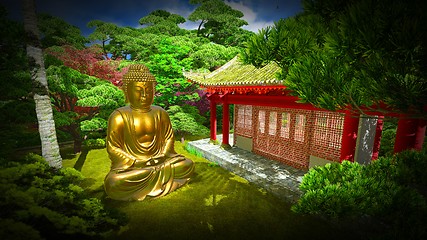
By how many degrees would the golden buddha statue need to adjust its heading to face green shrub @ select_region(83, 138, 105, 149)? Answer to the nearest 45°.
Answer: approximately 180°

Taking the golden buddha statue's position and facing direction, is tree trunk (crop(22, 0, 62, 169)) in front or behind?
behind

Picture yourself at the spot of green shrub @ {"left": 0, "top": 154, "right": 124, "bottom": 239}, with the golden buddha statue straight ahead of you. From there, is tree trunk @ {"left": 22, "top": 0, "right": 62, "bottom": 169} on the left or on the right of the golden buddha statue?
left

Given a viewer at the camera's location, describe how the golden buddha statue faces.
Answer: facing the viewer and to the right of the viewer

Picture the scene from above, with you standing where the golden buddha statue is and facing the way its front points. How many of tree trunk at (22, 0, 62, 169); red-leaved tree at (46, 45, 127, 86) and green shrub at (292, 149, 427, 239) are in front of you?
1

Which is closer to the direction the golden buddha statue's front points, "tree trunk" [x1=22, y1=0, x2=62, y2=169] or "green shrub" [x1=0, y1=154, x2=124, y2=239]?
the green shrub

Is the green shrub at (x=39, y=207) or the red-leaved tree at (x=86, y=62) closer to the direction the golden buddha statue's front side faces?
the green shrub

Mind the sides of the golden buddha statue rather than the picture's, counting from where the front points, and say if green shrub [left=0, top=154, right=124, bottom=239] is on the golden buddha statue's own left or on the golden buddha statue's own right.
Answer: on the golden buddha statue's own right

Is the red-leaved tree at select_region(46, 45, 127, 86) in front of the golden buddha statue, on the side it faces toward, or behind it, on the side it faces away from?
behind
